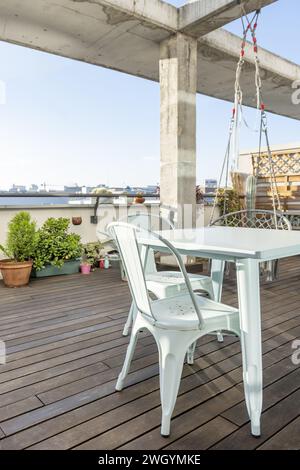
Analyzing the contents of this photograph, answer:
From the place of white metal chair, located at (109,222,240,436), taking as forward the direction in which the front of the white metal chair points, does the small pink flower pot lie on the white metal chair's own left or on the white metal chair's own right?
on the white metal chair's own left

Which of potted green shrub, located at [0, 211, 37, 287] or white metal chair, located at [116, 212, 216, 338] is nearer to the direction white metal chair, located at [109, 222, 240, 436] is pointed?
the white metal chair

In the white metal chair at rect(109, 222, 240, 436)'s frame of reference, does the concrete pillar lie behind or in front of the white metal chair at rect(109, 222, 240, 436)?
in front

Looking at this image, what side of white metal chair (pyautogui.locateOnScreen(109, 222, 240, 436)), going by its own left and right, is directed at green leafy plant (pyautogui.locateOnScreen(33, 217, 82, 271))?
left

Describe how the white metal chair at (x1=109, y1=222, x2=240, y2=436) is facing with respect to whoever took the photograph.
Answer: facing away from the viewer and to the right of the viewer

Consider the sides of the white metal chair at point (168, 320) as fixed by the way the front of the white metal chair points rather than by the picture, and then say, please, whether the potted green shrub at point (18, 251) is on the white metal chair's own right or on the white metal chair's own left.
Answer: on the white metal chair's own left

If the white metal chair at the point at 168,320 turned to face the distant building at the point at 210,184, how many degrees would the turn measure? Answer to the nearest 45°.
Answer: approximately 45° to its left

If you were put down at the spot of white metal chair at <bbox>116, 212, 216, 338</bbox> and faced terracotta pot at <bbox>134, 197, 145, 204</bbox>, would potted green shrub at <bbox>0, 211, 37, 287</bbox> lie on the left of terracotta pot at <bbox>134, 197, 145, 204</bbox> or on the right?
left

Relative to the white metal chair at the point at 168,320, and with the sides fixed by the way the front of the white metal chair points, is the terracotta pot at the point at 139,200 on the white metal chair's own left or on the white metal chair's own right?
on the white metal chair's own left

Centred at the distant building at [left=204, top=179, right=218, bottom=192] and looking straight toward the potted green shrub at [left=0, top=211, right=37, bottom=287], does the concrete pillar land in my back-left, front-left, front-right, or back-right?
front-left

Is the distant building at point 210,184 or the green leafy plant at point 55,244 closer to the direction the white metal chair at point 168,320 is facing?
the distant building

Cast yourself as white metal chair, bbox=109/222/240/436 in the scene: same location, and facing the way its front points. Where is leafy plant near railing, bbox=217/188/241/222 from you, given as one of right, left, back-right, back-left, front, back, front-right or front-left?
front-left

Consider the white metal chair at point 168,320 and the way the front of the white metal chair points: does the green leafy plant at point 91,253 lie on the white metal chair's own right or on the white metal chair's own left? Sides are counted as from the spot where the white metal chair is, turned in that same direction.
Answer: on the white metal chair's own left

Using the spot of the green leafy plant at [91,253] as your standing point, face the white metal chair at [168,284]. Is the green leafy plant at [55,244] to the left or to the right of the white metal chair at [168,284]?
right
